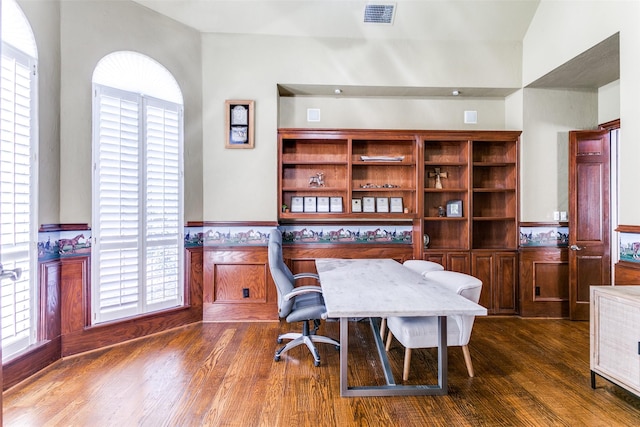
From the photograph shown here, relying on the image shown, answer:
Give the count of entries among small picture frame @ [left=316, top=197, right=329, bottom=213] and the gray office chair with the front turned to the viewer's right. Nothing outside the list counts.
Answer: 1

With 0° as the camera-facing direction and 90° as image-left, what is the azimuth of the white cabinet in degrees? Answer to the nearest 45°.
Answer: approximately 45°

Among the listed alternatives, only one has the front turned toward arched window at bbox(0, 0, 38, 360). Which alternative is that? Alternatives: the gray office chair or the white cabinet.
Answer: the white cabinet

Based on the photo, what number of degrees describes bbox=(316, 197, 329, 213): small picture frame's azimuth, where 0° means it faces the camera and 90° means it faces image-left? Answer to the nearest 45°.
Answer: approximately 0°

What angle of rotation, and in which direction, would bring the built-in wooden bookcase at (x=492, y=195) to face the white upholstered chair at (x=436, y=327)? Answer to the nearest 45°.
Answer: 0° — it already faces it

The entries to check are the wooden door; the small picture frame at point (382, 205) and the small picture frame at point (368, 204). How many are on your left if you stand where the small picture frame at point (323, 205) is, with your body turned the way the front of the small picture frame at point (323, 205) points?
3

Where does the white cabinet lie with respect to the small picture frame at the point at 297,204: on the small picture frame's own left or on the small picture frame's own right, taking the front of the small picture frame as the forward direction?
on the small picture frame's own left

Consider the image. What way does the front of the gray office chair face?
to the viewer's right

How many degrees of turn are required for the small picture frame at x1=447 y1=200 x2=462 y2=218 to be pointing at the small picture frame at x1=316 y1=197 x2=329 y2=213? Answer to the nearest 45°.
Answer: approximately 45° to its right

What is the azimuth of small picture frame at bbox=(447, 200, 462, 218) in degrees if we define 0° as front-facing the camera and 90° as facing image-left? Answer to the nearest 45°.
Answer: approximately 0°

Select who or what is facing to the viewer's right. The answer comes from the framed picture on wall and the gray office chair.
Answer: the gray office chair
